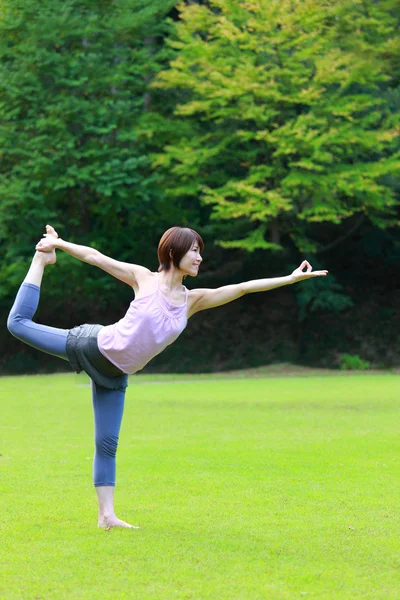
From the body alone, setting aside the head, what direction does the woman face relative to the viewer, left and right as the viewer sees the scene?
facing to the right of the viewer

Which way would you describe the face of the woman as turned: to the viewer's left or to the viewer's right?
to the viewer's right
